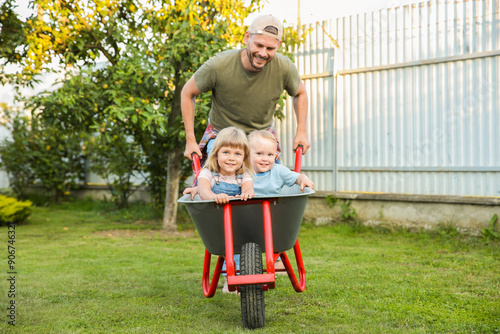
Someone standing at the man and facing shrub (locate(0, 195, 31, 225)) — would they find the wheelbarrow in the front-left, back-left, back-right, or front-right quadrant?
back-left

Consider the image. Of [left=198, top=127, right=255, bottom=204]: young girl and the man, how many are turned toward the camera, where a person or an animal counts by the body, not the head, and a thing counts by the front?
2

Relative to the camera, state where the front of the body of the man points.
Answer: toward the camera

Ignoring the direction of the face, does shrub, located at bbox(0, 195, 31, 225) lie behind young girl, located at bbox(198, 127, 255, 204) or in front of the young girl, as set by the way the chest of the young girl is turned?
behind

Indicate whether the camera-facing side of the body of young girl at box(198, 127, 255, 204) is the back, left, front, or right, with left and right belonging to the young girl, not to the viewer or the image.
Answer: front

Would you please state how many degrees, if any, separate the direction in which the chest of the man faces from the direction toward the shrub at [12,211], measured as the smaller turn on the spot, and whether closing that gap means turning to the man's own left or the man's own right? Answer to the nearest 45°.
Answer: approximately 135° to the man's own right
